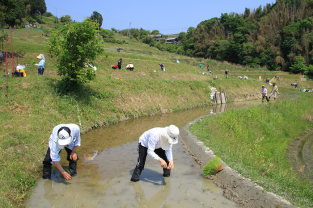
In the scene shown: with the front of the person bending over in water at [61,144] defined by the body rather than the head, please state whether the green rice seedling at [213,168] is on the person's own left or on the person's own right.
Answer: on the person's own left

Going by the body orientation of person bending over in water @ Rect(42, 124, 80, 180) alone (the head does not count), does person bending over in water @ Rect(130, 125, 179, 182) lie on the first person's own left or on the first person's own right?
on the first person's own left

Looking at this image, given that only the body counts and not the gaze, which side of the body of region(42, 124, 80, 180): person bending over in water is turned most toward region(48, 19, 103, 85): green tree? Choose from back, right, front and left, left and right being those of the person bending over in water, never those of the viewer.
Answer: back

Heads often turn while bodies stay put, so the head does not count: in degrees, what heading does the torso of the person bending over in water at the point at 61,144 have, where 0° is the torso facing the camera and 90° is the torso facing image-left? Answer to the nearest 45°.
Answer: approximately 0°
